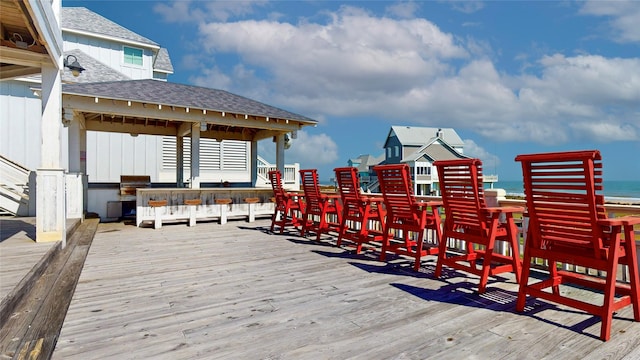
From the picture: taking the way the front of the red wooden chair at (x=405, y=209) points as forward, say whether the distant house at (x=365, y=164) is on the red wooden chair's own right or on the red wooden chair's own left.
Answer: on the red wooden chair's own left

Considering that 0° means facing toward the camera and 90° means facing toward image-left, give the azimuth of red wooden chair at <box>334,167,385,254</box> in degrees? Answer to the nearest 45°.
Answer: approximately 225°

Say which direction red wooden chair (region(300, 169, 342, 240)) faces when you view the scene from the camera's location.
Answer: facing away from the viewer and to the right of the viewer

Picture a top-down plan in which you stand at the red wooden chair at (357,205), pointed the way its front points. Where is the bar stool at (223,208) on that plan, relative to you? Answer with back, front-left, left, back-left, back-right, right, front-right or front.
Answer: left

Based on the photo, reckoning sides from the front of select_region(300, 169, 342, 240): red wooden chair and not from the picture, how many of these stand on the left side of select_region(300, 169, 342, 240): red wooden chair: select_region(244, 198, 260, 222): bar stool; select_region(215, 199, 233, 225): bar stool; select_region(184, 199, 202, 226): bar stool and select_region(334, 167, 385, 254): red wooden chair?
3

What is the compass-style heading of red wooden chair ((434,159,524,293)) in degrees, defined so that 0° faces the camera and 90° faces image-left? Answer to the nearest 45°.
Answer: approximately 225°

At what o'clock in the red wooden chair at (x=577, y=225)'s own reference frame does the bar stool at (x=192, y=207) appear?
The bar stool is roughly at 8 o'clock from the red wooden chair.

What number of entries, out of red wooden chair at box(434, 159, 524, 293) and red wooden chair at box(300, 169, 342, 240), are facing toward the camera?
0

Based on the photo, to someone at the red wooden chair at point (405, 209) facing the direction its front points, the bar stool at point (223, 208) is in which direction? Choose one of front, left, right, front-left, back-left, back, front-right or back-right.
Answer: left

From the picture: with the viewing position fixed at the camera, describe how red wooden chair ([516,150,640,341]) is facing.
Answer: facing away from the viewer and to the right of the viewer

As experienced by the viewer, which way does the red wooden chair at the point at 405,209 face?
facing away from the viewer and to the right of the viewer

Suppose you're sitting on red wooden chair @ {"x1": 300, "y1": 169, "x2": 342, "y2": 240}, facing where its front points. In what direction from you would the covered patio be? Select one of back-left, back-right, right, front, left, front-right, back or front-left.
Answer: left

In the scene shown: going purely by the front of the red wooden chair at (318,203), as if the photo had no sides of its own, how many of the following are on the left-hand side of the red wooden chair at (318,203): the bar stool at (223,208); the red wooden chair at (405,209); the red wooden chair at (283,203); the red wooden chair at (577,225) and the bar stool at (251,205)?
3

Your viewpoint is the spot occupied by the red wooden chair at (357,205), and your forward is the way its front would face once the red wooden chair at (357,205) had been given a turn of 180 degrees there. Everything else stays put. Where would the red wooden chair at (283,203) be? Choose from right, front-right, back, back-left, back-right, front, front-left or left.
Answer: right
